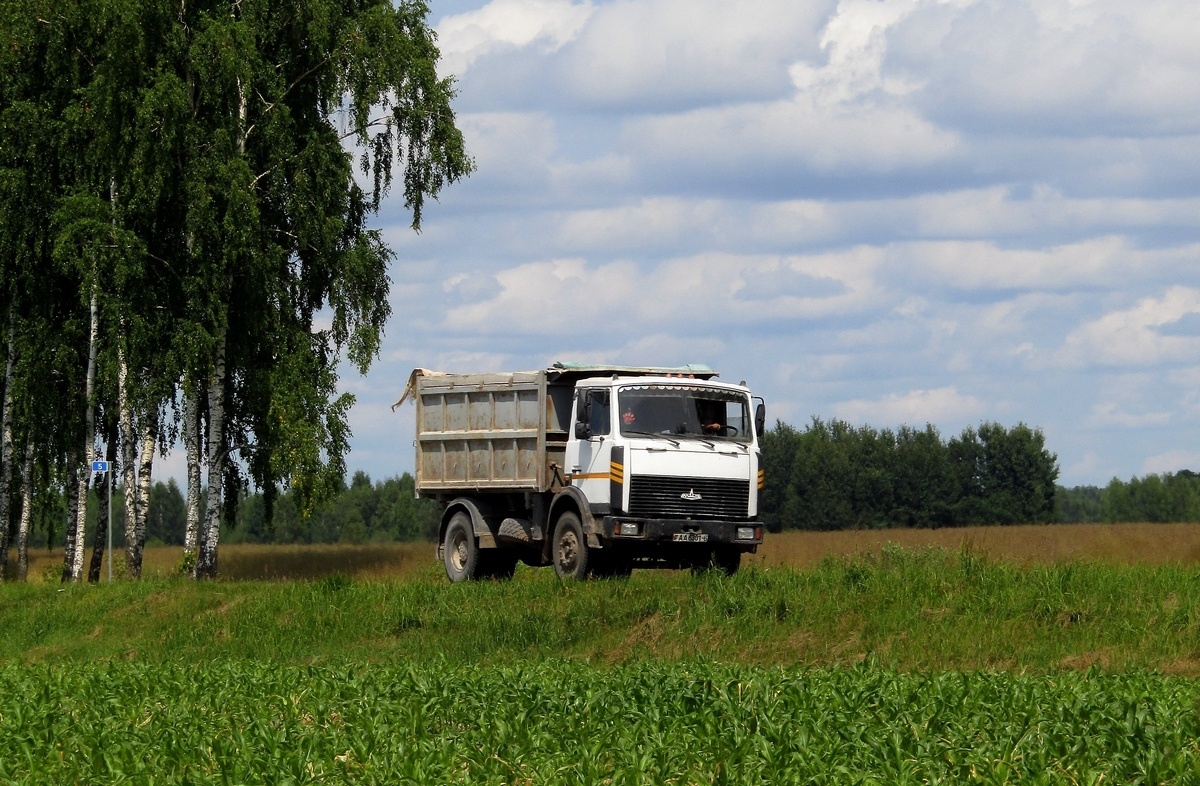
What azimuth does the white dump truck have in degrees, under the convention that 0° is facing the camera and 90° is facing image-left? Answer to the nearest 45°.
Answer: approximately 315°
